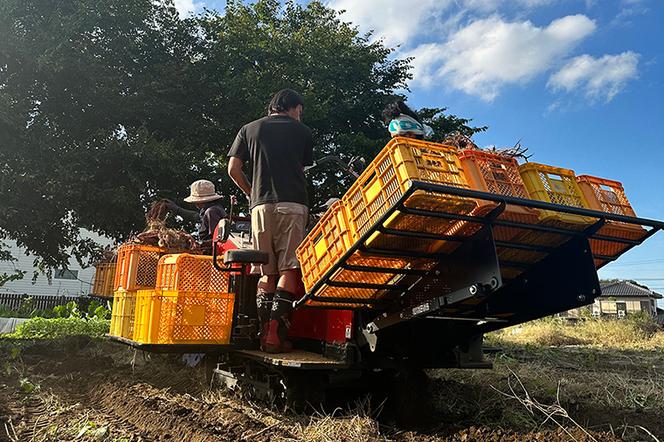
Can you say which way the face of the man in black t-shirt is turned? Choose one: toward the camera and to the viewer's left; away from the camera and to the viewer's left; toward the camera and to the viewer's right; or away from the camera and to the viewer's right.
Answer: away from the camera and to the viewer's right

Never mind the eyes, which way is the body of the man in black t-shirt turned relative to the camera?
away from the camera

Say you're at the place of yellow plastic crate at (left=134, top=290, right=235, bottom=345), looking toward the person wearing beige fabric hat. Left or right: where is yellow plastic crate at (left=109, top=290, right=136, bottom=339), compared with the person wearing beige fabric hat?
left

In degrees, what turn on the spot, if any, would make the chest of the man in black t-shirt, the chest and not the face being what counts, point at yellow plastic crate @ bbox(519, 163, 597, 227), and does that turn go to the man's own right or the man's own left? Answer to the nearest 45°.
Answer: approximately 135° to the man's own right

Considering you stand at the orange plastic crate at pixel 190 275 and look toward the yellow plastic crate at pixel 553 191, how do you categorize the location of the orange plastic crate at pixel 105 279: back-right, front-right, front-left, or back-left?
back-left

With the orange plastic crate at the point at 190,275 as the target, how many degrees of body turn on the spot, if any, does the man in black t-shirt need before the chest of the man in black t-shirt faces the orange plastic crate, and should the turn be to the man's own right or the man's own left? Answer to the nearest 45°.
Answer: approximately 45° to the man's own left

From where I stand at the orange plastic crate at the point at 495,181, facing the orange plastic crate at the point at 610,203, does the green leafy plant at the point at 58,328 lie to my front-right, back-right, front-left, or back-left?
back-left
